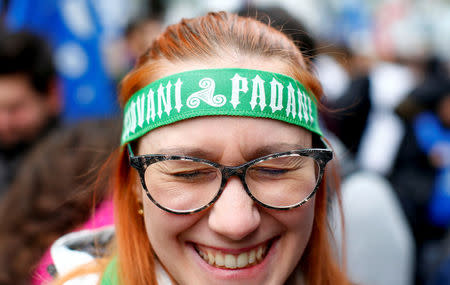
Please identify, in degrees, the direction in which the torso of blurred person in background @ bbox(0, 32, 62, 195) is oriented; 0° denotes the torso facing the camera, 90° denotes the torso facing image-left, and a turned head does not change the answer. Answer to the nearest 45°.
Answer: approximately 45°

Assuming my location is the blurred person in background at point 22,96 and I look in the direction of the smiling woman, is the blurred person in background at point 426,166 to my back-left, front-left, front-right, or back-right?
front-left

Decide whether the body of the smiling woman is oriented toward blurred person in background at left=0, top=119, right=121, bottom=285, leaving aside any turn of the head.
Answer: no

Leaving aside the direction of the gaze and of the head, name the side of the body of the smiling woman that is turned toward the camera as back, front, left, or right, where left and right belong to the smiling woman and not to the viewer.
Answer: front

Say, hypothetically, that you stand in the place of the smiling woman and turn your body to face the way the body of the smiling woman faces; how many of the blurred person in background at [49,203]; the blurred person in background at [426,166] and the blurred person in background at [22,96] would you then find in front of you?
0

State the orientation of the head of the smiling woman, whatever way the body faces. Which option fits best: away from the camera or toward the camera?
toward the camera

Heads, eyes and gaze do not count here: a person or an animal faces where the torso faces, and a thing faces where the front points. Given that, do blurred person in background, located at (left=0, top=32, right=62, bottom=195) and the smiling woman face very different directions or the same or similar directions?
same or similar directions

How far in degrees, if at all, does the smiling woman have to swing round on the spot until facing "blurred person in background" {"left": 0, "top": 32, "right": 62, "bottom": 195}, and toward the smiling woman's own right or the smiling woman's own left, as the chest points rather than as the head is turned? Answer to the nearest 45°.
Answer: approximately 135° to the smiling woman's own right

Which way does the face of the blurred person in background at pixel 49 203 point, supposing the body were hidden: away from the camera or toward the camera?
away from the camera

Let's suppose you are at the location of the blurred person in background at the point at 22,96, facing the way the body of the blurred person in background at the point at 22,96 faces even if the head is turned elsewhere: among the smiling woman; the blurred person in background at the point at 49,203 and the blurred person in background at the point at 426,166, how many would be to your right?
0

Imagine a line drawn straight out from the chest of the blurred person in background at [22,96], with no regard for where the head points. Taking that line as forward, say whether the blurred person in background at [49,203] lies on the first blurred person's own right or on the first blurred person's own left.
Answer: on the first blurred person's own left

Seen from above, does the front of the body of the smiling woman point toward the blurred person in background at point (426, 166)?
no

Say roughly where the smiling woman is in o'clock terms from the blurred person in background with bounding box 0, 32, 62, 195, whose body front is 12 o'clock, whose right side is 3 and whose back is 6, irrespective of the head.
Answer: The smiling woman is roughly at 10 o'clock from the blurred person in background.

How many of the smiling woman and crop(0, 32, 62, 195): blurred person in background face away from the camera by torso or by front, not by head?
0
